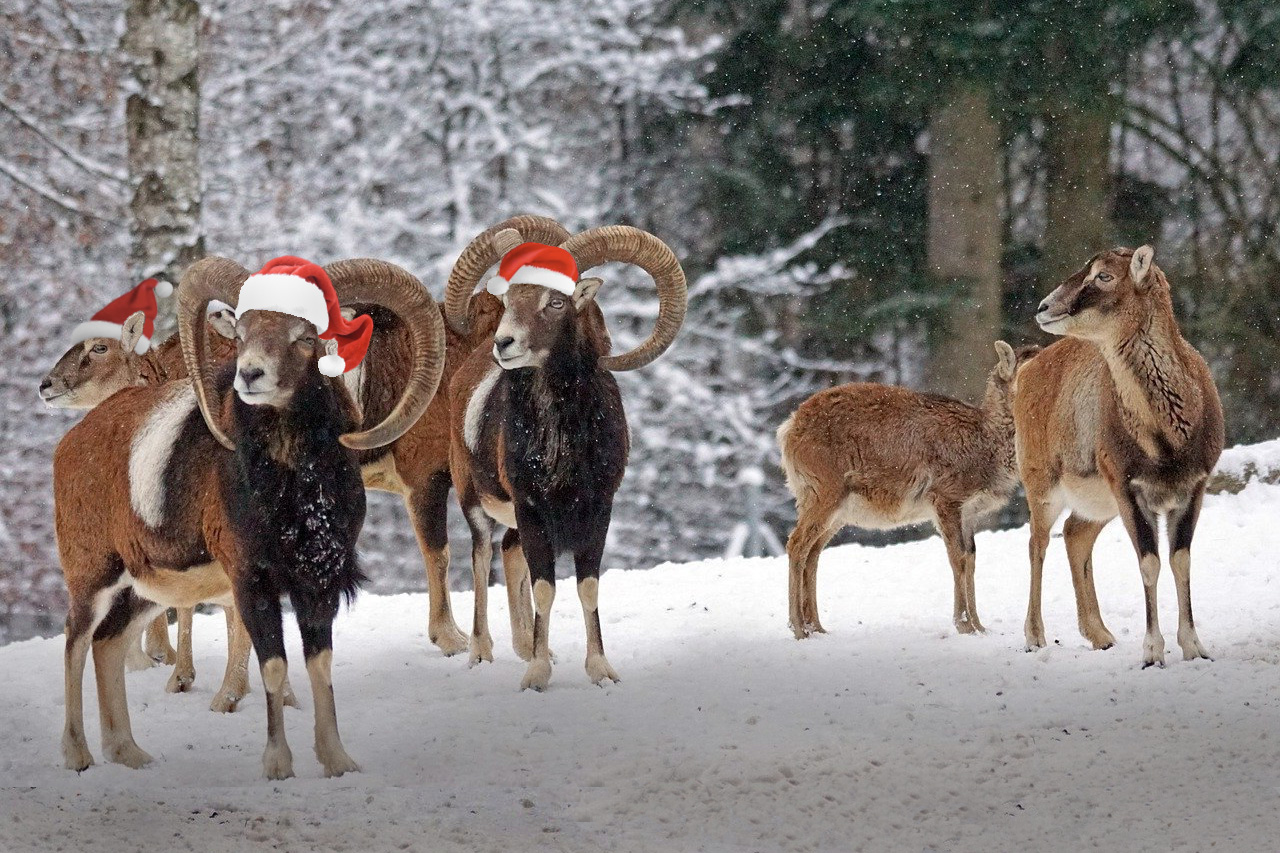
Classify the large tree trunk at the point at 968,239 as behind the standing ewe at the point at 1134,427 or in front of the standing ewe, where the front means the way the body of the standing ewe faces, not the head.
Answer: behind

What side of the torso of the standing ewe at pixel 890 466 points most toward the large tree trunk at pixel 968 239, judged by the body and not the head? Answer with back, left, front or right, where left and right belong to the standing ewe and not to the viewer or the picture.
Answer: left

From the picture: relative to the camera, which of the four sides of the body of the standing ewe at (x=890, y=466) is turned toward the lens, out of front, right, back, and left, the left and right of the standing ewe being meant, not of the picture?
right
